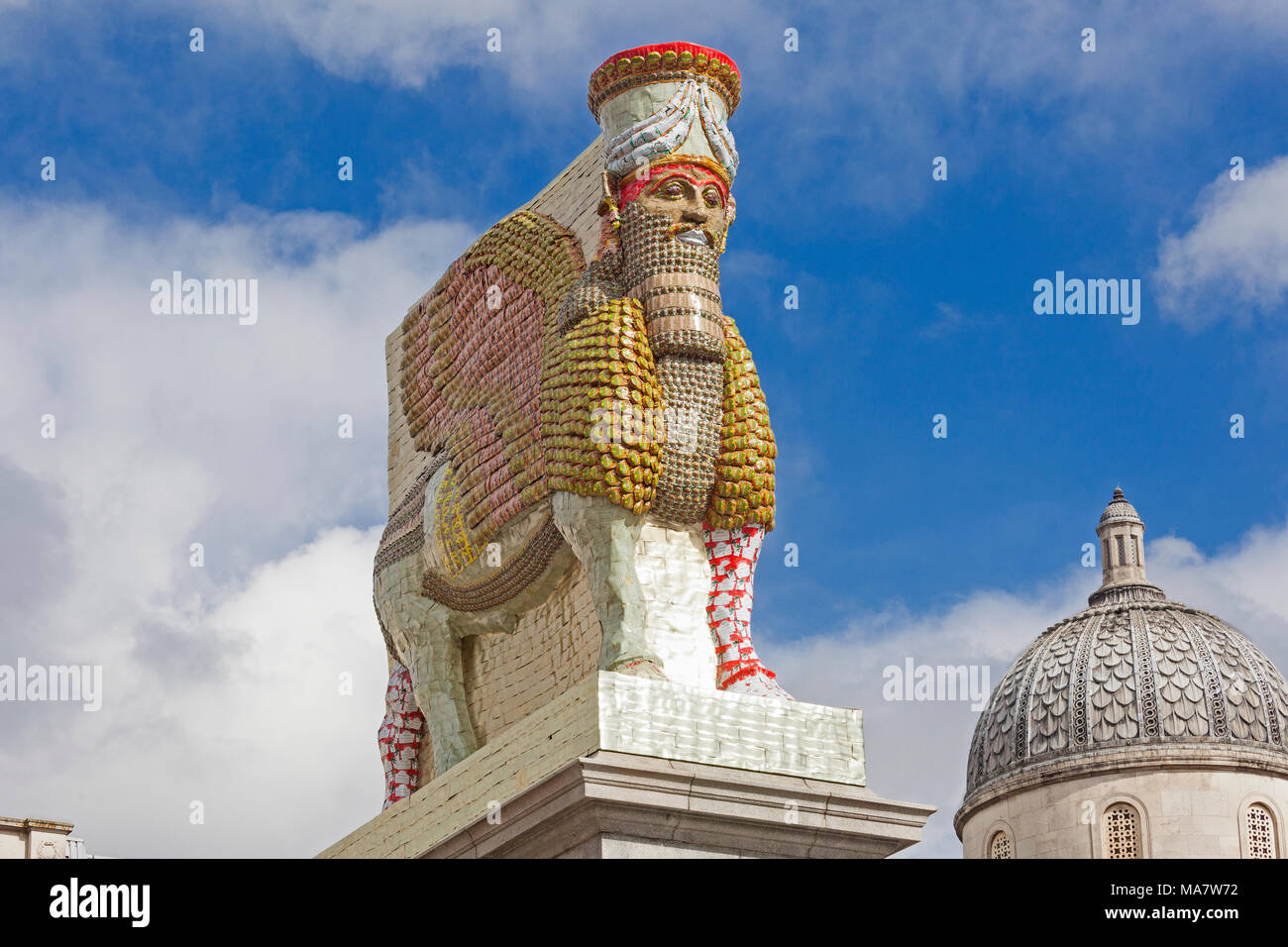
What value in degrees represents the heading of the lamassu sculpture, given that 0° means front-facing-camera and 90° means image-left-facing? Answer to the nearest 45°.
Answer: approximately 315°
